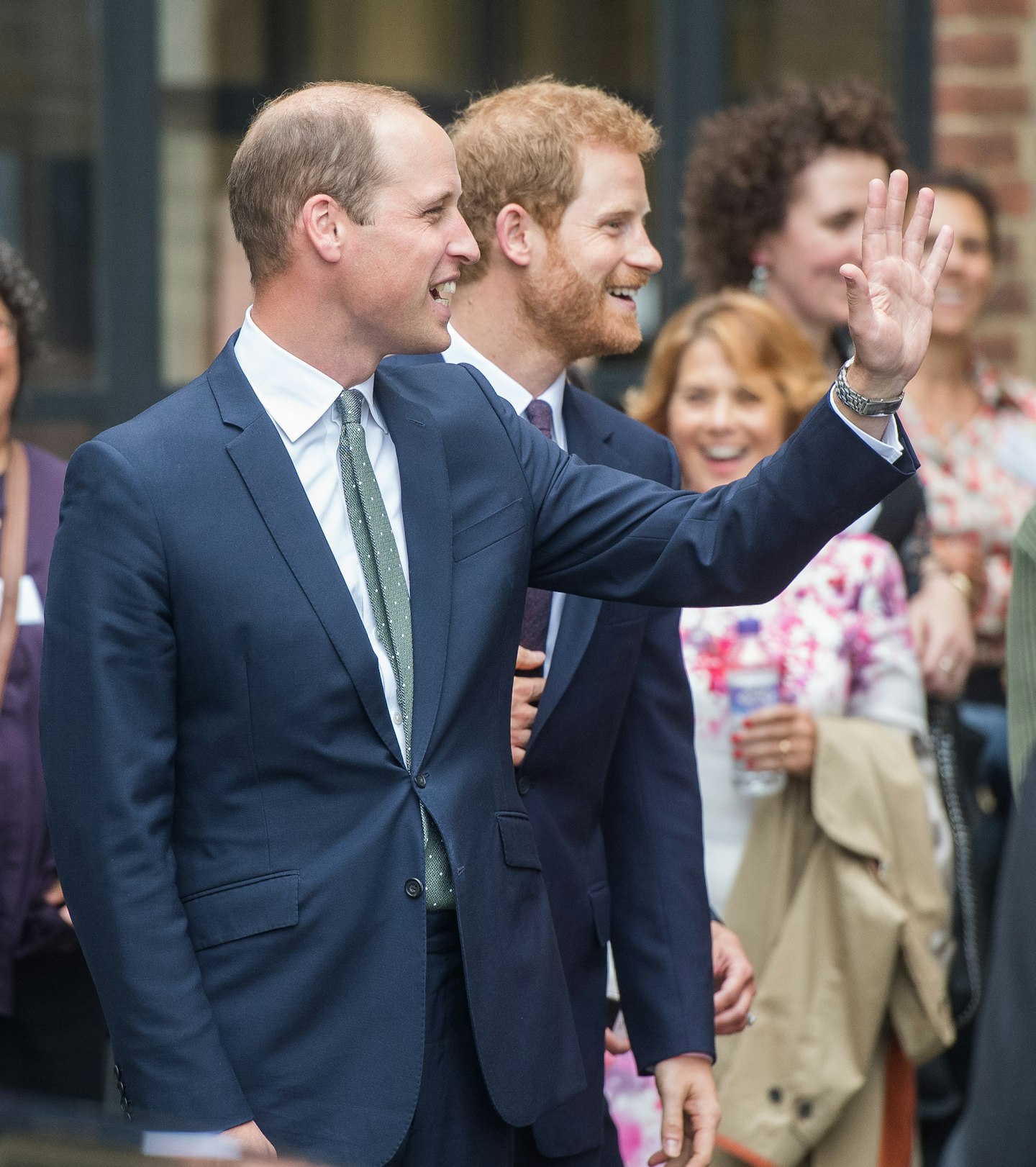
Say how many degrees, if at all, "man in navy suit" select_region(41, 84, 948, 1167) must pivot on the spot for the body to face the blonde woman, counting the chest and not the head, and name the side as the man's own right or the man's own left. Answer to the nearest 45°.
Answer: approximately 90° to the man's own left

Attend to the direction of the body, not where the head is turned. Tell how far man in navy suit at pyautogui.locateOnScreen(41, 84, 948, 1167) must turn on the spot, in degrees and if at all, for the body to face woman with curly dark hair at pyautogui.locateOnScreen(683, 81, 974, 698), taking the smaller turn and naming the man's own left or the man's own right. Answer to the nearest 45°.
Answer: approximately 135° to the man's own left

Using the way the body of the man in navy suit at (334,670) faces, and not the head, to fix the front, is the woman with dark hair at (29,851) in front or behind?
behind

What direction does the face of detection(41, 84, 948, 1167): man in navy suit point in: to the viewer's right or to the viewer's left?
to the viewer's right

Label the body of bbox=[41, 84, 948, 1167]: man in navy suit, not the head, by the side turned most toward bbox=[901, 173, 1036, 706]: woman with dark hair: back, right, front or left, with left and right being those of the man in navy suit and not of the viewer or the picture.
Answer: left

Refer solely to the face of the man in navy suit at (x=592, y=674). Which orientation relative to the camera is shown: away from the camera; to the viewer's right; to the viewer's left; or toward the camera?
to the viewer's right

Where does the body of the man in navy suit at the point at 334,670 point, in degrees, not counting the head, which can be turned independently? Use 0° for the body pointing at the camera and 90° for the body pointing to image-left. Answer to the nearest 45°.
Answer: approximately 315°

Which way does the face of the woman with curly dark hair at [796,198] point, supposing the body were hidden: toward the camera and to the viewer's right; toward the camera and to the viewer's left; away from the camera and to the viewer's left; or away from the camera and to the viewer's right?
toward the camera and to the viewer's right
